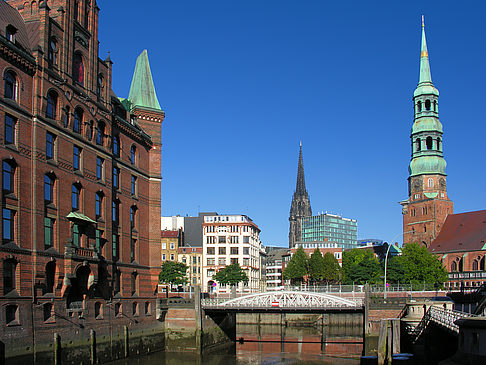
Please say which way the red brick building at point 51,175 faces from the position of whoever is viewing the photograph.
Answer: facing the viewer and to the right of the viewer
